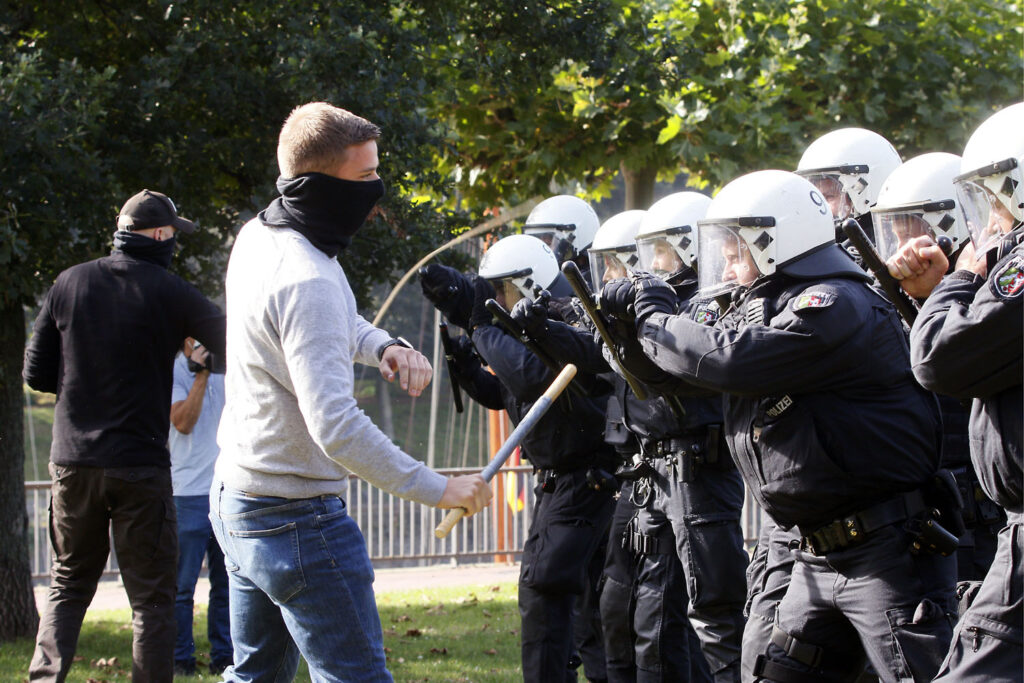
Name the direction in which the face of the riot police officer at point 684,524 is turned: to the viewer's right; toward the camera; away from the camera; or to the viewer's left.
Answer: to the viewer's left

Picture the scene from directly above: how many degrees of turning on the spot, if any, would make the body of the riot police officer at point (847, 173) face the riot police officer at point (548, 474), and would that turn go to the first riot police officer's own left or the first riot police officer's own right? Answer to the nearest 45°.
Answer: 0° — they already face them

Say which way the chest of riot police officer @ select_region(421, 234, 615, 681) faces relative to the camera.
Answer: to the viewer's left

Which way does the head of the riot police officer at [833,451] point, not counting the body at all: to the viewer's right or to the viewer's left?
to the viewer's left

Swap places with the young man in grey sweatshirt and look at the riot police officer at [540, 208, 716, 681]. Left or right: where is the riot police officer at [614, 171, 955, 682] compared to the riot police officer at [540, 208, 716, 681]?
right

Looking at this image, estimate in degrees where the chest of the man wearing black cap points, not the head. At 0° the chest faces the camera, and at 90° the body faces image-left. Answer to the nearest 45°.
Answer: approximately 225°

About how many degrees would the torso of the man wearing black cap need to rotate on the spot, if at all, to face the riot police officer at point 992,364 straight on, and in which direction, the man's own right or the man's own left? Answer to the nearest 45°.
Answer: approximately 90° to the man's own right

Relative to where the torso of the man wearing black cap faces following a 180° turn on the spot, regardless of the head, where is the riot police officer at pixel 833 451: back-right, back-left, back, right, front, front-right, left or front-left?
left

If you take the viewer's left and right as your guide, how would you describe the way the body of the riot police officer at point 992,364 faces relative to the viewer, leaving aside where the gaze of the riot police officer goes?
facing to the left of the viewer

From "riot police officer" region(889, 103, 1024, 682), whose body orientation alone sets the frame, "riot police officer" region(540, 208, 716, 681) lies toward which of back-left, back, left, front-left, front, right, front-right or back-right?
front-right

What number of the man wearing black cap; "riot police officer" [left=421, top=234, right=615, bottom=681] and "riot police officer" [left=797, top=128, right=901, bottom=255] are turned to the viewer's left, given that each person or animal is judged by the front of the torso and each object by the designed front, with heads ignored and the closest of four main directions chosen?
2

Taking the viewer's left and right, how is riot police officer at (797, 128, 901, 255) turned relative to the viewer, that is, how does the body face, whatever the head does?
facing to the left of the viewer
